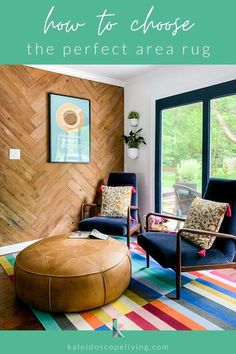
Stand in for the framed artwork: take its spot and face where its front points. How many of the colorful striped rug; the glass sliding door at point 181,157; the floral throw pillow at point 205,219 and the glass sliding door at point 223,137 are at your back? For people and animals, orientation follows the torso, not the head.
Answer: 0

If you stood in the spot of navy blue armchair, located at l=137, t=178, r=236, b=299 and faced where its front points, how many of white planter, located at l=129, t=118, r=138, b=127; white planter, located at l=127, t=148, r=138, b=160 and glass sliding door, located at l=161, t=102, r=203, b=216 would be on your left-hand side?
0

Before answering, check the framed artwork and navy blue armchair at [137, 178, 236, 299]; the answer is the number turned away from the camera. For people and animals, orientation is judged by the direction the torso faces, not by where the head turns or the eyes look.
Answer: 0

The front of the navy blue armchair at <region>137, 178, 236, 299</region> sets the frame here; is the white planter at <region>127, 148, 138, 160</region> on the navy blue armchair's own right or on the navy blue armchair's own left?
on the navy blue armchair's own right

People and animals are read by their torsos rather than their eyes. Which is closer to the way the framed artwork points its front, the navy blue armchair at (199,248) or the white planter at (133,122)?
the navy blue armchair

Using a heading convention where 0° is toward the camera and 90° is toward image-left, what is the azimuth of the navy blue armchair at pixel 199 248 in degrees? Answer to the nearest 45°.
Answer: approximately 45°

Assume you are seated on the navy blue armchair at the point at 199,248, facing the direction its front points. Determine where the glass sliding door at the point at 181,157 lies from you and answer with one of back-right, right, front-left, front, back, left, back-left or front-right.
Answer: back-right

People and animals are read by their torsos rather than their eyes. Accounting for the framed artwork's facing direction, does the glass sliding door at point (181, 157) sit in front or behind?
in front

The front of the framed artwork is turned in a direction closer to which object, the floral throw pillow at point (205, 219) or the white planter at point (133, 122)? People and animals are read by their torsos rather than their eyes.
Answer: the floral throw pillow

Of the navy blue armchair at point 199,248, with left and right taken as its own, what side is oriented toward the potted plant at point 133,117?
right

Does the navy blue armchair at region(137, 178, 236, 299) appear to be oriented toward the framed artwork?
no

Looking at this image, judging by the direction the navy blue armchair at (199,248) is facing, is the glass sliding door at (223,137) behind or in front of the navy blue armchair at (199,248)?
behind

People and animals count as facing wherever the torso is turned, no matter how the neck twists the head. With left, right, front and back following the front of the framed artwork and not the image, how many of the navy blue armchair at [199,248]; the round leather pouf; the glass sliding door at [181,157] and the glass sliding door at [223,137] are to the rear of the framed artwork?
0

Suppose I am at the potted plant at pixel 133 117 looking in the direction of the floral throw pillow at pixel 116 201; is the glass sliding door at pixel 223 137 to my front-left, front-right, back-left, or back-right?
front-left

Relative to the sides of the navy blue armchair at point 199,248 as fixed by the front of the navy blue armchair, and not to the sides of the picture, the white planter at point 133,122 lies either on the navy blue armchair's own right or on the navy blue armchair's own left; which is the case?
on the navy blue armchair's own right

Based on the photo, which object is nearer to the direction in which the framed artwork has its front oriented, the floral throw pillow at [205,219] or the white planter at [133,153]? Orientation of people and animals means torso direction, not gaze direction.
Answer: the floral throw pillow

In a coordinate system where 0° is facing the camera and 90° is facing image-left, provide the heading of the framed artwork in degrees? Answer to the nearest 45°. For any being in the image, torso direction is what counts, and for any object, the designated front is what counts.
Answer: approximately 315°

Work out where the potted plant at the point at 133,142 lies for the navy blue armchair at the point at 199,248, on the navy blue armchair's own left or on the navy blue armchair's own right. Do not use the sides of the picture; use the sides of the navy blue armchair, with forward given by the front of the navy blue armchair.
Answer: on the navy blue armchair's own right

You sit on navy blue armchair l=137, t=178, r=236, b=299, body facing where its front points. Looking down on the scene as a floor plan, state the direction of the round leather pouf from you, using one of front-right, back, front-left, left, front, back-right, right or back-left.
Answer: front
